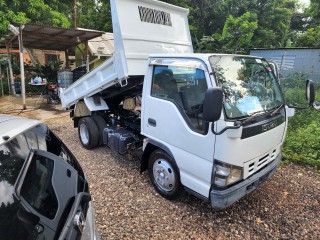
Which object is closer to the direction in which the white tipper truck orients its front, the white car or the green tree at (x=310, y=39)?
the white car

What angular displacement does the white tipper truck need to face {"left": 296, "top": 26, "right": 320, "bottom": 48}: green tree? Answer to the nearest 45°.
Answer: approximately 90° to its left

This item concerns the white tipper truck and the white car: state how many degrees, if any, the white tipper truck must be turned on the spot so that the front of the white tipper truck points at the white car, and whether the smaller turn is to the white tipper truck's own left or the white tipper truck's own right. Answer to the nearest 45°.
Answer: approximately 90° to the white tipper truck's own right

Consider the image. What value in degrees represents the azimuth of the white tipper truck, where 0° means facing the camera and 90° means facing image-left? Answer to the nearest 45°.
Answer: approximately 315°
